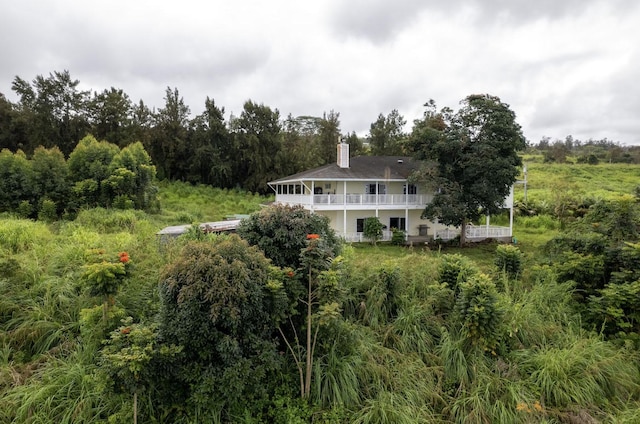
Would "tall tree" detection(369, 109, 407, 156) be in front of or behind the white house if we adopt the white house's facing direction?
behind

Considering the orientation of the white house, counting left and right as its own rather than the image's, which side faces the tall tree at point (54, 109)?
right

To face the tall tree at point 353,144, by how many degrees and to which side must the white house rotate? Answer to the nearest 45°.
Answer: approximately 180°

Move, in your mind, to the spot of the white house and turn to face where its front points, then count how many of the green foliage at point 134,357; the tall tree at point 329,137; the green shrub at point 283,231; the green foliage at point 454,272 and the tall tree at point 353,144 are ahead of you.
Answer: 3

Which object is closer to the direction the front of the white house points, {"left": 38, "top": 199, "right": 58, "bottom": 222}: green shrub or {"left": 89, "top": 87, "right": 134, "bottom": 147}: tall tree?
the green shrub

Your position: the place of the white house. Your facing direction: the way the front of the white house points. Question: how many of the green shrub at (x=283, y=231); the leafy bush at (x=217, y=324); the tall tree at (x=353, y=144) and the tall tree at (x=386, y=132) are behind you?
2

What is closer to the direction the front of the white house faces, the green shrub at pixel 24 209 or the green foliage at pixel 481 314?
the green foliage

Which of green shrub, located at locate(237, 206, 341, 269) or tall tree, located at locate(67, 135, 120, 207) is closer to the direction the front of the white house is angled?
the green shrub

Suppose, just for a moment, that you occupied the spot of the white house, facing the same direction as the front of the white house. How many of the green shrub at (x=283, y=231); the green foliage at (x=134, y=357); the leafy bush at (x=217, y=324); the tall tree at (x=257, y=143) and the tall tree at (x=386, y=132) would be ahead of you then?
3

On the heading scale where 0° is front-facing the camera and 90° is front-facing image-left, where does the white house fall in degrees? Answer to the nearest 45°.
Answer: approximately 0°

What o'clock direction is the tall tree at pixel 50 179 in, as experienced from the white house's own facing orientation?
The tall tree is roughly at 2 o'clock from the white house.

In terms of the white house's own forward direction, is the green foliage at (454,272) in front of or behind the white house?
in front

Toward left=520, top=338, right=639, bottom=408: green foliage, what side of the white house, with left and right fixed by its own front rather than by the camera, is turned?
front

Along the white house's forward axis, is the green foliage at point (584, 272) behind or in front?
in front

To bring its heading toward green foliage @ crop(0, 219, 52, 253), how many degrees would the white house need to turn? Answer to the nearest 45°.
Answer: approximately 45° to its right
